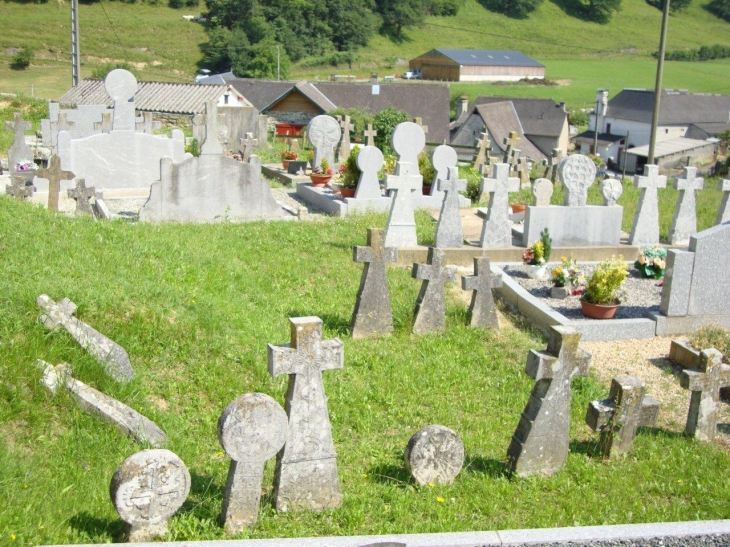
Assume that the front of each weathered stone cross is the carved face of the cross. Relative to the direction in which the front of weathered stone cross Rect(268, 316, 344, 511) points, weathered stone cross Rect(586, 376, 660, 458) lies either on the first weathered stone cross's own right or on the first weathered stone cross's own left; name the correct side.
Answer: on the first weathered stone cross's own left

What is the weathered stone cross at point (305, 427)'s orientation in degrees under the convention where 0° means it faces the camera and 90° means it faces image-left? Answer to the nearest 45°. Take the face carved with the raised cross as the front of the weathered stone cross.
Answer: approximately 0°

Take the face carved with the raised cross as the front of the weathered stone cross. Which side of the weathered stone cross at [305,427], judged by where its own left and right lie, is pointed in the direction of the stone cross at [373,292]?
back

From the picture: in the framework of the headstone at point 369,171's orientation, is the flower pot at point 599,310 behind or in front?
in front

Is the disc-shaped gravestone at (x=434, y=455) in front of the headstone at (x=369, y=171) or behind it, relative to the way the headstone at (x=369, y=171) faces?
in front

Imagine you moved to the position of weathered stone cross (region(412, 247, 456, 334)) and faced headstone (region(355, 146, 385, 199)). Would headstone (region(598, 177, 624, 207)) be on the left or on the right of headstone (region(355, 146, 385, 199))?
right

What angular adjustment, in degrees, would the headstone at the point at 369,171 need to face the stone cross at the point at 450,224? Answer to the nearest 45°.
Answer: approximately 45° to its left

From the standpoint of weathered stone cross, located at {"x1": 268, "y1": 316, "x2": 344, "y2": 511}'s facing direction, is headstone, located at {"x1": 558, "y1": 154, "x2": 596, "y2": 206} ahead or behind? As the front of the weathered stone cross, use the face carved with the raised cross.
behind

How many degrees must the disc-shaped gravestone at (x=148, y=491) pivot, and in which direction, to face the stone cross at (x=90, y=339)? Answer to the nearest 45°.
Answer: approximately 180°

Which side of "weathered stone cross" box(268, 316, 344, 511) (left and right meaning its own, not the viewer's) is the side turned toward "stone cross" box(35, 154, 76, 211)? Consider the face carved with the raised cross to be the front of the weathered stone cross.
back
